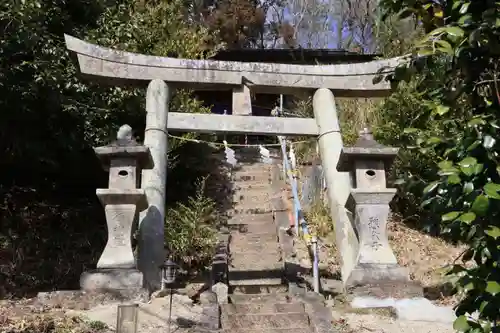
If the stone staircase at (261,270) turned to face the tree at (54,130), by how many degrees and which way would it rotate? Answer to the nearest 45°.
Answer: approximately 90° to its right

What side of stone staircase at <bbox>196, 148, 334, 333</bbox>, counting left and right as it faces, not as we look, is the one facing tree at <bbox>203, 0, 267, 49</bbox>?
back

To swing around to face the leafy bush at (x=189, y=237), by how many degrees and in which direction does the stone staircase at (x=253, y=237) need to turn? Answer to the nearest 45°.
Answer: approximately 45° to its right

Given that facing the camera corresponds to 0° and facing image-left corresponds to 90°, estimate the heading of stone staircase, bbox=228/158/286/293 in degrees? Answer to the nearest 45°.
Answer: approximately 0°

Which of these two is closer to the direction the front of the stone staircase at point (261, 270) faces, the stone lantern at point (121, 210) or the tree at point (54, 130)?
the stone lantern

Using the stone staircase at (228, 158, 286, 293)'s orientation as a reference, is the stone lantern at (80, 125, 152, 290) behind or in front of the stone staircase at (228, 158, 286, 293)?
in front

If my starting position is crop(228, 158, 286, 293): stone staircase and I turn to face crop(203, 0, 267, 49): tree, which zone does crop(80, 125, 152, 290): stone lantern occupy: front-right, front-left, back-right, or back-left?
back-left

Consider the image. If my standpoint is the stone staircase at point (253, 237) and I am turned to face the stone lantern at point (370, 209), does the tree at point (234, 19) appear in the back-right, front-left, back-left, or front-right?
back-left

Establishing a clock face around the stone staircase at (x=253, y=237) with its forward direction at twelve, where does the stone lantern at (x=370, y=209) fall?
The stone lantern is roughly at 11 o'clock from the stone staircase.

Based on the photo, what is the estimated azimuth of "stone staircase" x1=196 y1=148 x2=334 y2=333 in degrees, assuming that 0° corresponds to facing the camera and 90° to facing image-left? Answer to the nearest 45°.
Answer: approximately 0°

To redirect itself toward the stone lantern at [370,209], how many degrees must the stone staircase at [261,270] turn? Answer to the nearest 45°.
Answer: approximately 45° to its left
